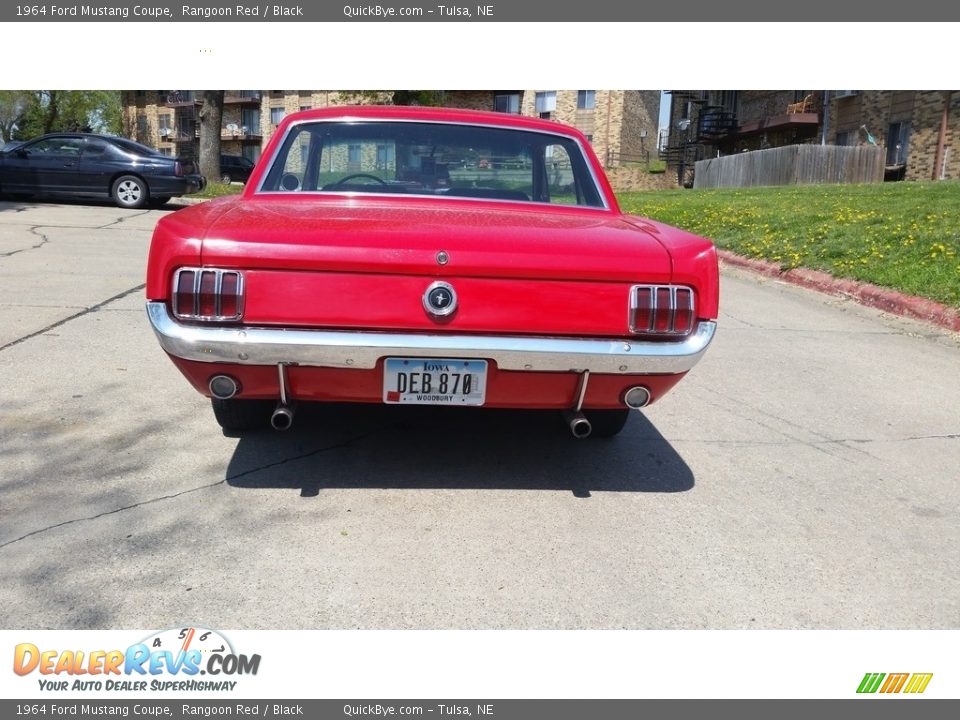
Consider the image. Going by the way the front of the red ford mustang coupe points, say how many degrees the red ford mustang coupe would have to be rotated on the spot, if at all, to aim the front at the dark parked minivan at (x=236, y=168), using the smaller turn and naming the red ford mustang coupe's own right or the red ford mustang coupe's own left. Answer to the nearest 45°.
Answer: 0° — it already faces it

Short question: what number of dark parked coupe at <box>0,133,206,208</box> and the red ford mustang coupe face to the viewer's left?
1

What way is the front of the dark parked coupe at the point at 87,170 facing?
to the viewer's left

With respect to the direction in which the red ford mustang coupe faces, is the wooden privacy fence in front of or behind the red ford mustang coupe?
in front

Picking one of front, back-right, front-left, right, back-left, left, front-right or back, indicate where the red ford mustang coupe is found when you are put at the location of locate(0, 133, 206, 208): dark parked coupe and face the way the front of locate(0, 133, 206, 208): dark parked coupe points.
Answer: left

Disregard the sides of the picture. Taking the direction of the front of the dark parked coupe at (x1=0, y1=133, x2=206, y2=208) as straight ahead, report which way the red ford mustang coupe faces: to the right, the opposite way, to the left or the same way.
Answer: to the right

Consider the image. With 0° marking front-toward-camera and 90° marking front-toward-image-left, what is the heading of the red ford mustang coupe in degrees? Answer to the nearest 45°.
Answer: approximately 180°

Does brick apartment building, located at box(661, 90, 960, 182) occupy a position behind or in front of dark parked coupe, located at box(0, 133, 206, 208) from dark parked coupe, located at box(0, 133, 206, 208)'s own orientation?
behind

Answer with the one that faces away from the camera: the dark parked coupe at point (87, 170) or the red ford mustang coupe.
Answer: the red ford mustang coupe

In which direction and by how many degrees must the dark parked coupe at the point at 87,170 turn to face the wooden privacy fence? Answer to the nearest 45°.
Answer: approximately 180°
